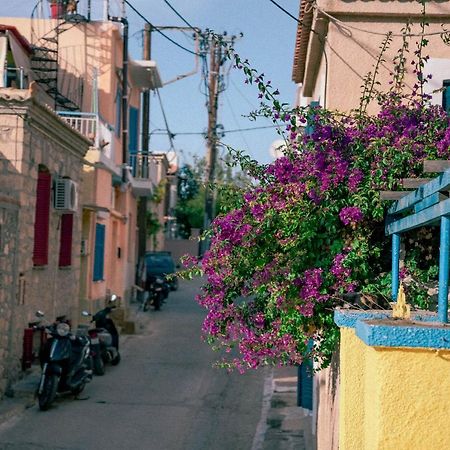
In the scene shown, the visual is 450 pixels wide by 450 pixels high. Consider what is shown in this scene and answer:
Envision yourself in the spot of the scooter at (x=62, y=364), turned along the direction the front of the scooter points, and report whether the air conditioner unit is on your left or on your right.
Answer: on your right

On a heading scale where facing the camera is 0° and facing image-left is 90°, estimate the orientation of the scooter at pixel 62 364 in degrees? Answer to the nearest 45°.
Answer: approximately 45°

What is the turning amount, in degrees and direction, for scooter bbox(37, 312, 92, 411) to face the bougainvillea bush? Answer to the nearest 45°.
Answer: approximately 45° to its left
